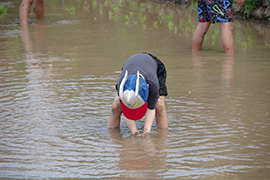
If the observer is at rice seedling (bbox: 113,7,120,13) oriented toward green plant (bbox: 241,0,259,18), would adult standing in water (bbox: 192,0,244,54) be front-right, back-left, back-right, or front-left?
front-right

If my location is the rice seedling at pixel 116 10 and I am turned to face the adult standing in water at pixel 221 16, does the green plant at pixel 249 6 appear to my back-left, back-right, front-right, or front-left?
front-left
